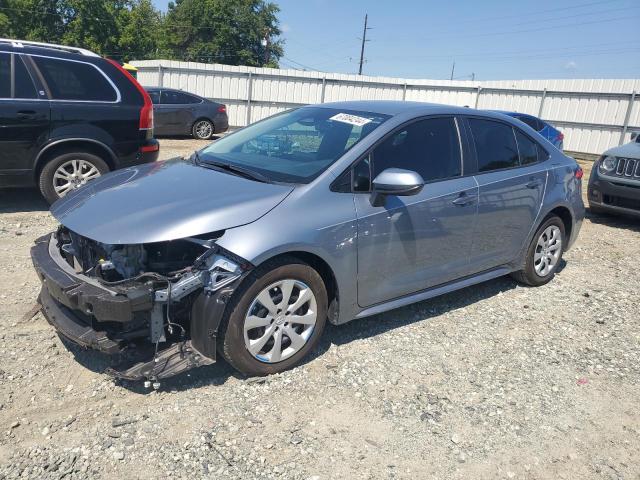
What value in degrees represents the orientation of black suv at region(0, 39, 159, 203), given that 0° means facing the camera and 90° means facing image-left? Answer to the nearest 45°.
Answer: approximately 90°

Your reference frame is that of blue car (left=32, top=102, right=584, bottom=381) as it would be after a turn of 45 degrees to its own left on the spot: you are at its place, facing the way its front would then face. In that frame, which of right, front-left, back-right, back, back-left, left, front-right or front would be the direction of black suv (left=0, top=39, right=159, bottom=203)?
back-right

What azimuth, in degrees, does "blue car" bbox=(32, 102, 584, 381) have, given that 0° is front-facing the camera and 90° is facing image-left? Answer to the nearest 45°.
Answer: approximately 45°
